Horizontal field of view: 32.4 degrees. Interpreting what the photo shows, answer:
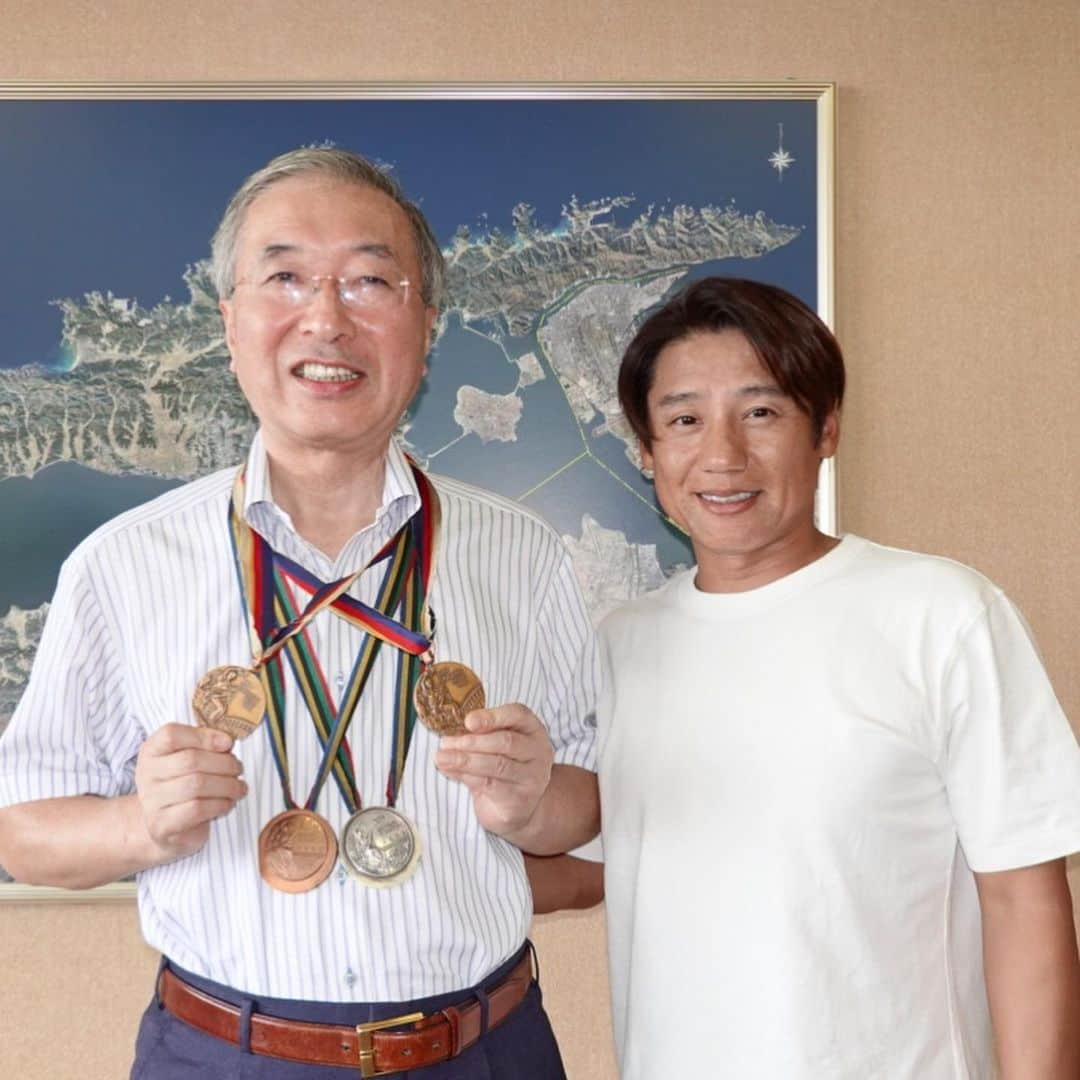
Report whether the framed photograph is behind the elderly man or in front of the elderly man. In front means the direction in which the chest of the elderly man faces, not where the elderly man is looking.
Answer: behind

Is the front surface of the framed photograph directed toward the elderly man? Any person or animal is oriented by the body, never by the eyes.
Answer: yes

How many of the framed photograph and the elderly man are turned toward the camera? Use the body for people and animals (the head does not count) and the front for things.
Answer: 2

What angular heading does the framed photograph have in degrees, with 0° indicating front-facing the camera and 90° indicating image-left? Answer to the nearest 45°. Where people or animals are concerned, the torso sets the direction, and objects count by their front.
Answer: approximately 0°
